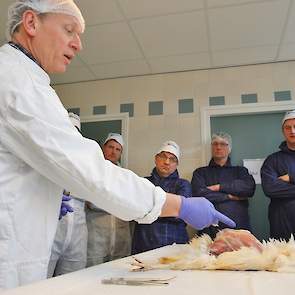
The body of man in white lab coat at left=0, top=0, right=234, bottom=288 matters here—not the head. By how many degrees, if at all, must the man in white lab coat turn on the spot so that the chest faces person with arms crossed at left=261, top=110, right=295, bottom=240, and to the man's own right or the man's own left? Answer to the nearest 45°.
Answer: approximately 45° to the man's own left

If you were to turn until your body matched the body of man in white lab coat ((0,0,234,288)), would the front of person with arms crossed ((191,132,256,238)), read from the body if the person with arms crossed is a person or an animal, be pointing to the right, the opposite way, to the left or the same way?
to the right

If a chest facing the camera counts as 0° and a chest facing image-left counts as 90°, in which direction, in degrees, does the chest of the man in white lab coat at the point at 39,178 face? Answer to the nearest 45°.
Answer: approximately 270°

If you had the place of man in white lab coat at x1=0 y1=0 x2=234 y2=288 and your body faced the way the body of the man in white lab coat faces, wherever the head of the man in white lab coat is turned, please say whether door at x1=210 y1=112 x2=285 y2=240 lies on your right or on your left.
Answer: on your left

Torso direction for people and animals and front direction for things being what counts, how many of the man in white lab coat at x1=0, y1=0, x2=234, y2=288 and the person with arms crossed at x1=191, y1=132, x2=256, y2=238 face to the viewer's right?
1

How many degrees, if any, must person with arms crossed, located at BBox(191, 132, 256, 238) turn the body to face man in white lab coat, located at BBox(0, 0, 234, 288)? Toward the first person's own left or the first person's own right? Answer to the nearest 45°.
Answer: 0° — they already face them
